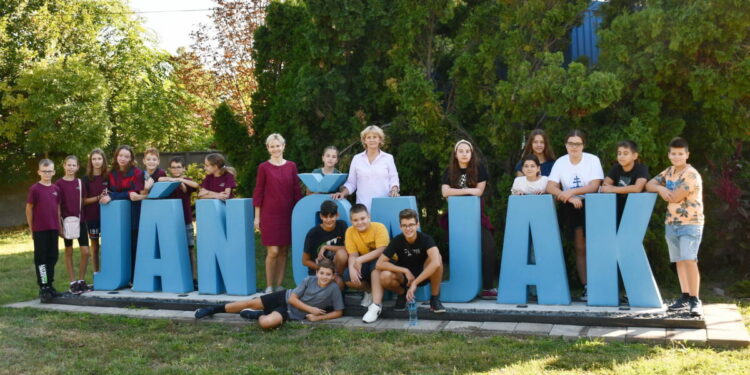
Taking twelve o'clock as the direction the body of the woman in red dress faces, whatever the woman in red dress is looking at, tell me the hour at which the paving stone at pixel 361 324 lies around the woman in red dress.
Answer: The paving stone is roughly at 11 o'clock from the woman in red dress.

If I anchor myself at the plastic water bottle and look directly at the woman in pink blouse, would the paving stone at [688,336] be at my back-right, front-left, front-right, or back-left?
back-right

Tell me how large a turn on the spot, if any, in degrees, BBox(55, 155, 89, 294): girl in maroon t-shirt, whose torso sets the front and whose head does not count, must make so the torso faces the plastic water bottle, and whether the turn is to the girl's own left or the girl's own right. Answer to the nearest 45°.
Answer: approximately 45° to the girl's own left

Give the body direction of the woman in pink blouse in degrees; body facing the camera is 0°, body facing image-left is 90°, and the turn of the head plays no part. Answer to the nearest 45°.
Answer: approximately 0°

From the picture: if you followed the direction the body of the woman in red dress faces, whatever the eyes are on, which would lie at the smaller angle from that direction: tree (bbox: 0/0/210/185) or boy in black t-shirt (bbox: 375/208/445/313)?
the boy in black t-shirt

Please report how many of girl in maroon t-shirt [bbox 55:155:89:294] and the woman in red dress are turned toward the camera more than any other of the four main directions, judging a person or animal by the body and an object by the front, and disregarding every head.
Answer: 2

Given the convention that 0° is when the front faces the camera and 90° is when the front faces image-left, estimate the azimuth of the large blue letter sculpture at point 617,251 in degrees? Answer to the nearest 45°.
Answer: approximately 0°

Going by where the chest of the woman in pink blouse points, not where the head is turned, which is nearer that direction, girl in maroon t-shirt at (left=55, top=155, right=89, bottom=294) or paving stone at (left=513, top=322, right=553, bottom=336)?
the paving stone

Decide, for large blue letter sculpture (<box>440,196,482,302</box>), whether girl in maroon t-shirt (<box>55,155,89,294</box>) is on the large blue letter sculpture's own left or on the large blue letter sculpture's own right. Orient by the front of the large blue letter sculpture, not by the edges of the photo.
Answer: on the large blue letter sculpture's own right
